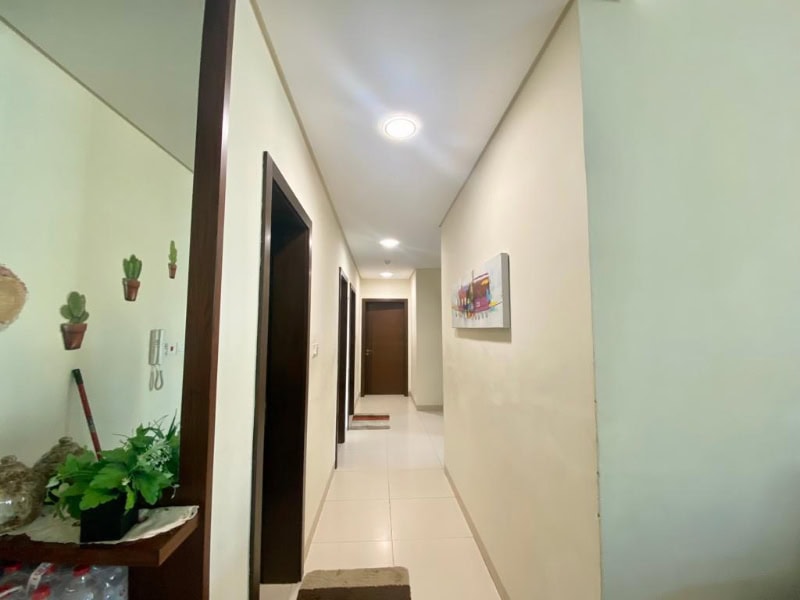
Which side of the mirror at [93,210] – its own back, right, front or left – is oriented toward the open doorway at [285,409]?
left

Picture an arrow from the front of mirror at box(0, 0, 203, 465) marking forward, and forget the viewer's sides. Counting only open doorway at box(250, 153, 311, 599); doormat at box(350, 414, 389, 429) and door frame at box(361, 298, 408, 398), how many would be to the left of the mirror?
3

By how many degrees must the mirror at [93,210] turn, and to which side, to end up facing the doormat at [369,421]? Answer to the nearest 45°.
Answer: approximately 90° to its left

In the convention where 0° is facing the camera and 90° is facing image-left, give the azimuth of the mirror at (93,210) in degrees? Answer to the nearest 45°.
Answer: approximately 315°

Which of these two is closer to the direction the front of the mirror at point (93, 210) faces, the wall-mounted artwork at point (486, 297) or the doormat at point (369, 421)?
the wall-mounted artwork
